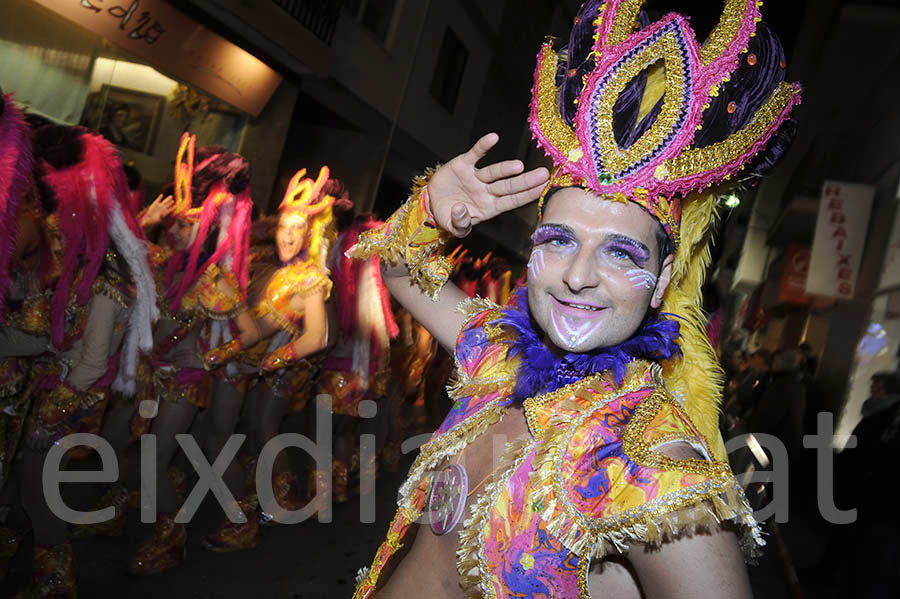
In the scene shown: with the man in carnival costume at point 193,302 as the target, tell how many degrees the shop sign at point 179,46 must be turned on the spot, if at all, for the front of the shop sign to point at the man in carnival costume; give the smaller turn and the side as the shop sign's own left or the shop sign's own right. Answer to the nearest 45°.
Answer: approximately 45° to the shop sign's own right

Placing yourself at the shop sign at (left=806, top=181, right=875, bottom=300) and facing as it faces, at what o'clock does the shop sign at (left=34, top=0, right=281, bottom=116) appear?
the shop sign at (left=34, top=0, right=281, bottom=116) is roughly at 2 o'clock from the shop sign at (left=806, top=181, right=875, bottom=300).

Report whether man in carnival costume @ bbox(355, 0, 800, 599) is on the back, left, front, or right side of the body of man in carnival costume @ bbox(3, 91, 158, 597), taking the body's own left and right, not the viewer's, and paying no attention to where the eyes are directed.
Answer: left

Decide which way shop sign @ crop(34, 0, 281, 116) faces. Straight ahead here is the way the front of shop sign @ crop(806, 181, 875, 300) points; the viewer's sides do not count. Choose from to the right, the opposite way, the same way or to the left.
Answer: to the left

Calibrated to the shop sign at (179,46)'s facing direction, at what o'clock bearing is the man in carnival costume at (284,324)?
The man in carnival costume is roughly at 1 o'clock from the shop sign.

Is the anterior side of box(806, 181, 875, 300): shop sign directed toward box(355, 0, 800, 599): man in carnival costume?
yes
